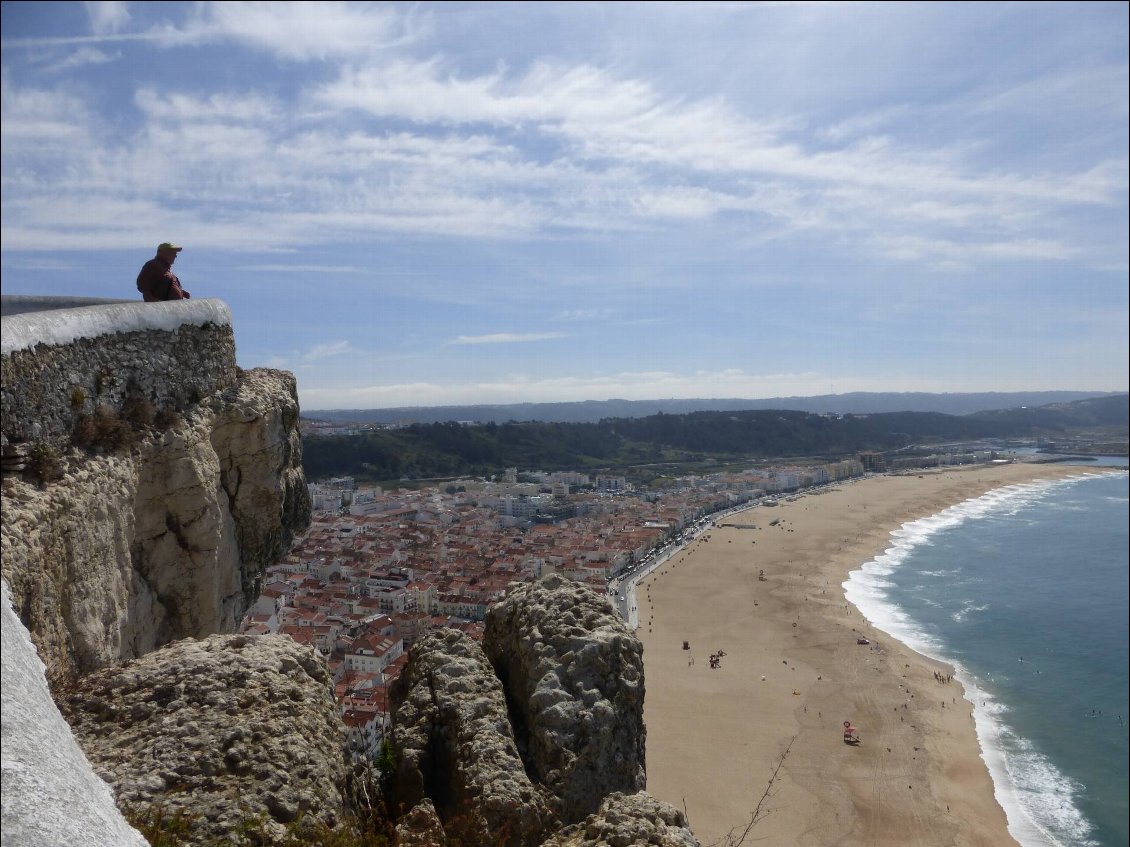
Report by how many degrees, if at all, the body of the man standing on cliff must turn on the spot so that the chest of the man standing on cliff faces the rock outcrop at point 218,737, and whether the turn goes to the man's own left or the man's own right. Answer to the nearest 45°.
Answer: approximately 90° to the man's own right

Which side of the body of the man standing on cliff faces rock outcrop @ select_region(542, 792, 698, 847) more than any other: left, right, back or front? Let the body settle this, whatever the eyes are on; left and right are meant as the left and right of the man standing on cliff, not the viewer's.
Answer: right

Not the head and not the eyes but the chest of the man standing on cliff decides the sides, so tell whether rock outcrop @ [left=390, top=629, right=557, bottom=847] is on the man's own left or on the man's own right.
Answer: on the man's own right

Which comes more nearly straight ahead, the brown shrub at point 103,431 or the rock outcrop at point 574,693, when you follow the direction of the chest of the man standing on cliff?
the rock outcrop

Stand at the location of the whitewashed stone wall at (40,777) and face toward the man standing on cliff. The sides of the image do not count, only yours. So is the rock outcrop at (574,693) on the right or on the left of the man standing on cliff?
right

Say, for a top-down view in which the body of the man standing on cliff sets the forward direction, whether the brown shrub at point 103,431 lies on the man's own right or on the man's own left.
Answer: on the man's own right

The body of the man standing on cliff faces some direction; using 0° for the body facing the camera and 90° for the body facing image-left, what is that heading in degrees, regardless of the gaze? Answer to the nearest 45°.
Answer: approximately 270°

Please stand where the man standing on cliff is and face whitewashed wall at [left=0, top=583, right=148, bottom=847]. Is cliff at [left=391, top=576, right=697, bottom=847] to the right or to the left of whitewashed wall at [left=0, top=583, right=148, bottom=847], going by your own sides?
left
